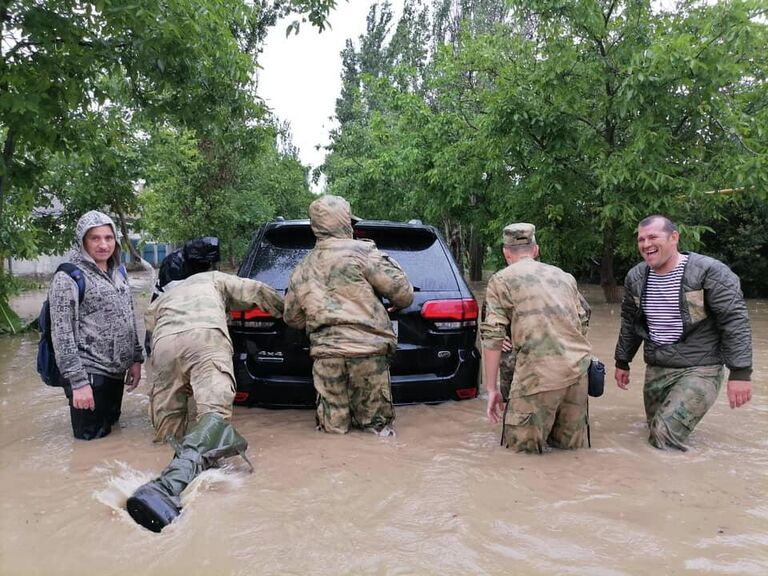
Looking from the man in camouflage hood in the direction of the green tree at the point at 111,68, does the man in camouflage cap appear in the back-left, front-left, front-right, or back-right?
back-right

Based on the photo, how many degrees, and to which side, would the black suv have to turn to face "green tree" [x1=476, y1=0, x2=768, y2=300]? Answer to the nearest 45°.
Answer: approximately 45° to its right

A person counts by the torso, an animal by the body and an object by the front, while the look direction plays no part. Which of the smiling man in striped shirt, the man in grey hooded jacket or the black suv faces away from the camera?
the black suv

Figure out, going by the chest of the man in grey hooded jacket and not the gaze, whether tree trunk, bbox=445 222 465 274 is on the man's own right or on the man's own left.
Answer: on the man's own left

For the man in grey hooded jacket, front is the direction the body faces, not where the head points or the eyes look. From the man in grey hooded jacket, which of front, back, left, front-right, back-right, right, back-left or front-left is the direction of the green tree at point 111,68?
back-left

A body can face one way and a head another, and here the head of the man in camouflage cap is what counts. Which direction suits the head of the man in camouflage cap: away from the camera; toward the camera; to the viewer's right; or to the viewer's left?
away from the camera

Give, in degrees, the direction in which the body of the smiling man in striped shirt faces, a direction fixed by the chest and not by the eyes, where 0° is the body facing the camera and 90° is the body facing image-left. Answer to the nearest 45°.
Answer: approximately 45°

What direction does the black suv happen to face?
away from the camera

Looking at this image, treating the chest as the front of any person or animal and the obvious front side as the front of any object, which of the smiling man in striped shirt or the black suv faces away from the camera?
the black suv

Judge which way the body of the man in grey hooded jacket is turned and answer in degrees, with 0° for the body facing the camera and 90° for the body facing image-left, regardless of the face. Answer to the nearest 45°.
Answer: approximately 315°
